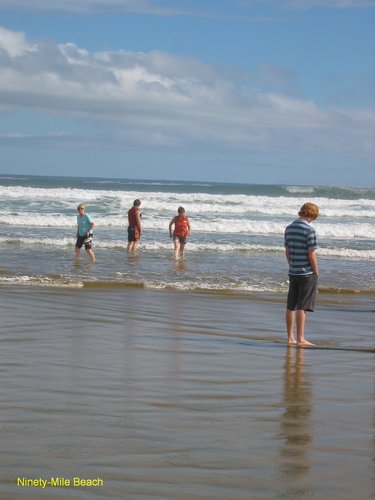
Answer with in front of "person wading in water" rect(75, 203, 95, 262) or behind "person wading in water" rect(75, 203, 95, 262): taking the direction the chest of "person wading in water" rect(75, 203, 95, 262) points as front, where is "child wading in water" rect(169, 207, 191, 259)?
behind

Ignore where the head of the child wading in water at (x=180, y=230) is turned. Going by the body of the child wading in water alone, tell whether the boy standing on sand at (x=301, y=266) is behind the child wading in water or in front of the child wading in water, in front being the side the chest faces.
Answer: in front

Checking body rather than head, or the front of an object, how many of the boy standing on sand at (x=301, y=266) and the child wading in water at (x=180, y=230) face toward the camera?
1

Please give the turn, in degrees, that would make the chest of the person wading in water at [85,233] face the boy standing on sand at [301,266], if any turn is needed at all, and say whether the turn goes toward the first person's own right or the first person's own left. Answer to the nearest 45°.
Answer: approximately 45° to the first person's own left

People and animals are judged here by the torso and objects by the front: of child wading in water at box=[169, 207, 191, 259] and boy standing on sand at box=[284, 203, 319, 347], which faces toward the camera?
the child wading in water

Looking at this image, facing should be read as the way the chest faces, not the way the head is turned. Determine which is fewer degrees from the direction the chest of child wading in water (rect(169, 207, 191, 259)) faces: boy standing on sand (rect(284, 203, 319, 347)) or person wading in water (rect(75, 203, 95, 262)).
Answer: the boy standing on sand

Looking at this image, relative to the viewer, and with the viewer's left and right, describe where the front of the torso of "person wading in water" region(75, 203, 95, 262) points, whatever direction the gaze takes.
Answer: facing the viewer and to the left of the viewer

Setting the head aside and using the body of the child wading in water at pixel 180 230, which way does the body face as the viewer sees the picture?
toward the camera

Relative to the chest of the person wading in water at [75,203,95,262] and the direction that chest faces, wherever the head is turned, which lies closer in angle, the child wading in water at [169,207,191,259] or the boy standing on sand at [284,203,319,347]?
the boy standing on sand

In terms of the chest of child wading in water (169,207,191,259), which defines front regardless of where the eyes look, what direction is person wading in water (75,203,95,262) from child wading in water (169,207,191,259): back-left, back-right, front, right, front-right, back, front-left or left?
front-right
